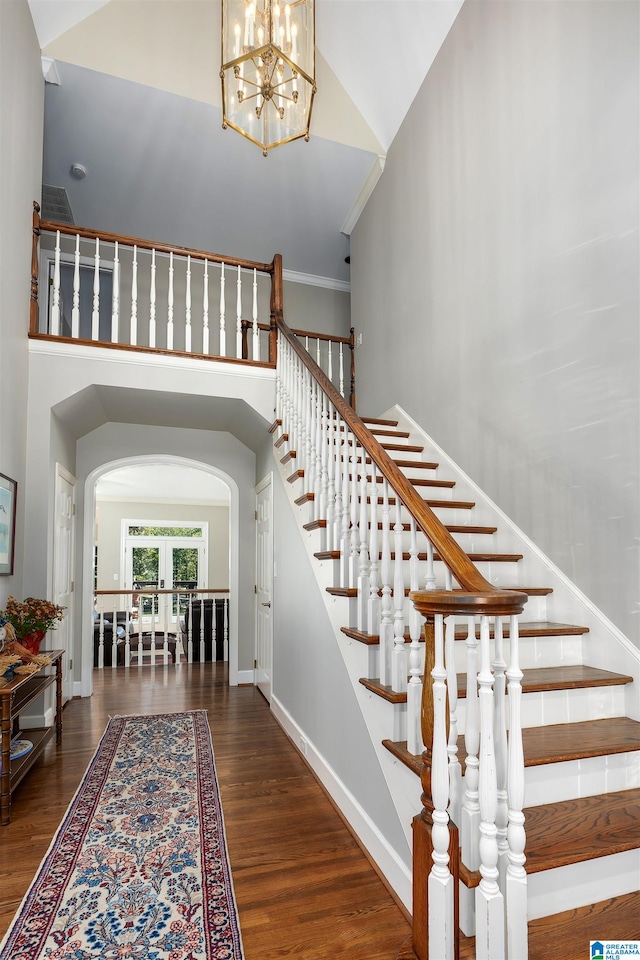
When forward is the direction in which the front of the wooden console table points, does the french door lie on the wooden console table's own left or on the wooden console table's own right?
on the wooden console table's own left

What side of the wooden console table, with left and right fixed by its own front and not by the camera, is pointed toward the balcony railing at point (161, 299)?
left

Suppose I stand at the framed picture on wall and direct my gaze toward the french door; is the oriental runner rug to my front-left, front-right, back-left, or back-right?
back-right

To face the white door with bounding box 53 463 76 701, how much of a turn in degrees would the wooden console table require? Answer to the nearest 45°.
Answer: approximately 90° to its left

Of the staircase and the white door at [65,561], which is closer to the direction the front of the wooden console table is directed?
the staircase

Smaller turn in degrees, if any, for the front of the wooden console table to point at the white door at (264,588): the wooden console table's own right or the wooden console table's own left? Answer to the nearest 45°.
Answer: approximately 45° to the wooden console table's own left

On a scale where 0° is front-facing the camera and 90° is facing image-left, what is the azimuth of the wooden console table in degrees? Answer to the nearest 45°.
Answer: approximately 270°
